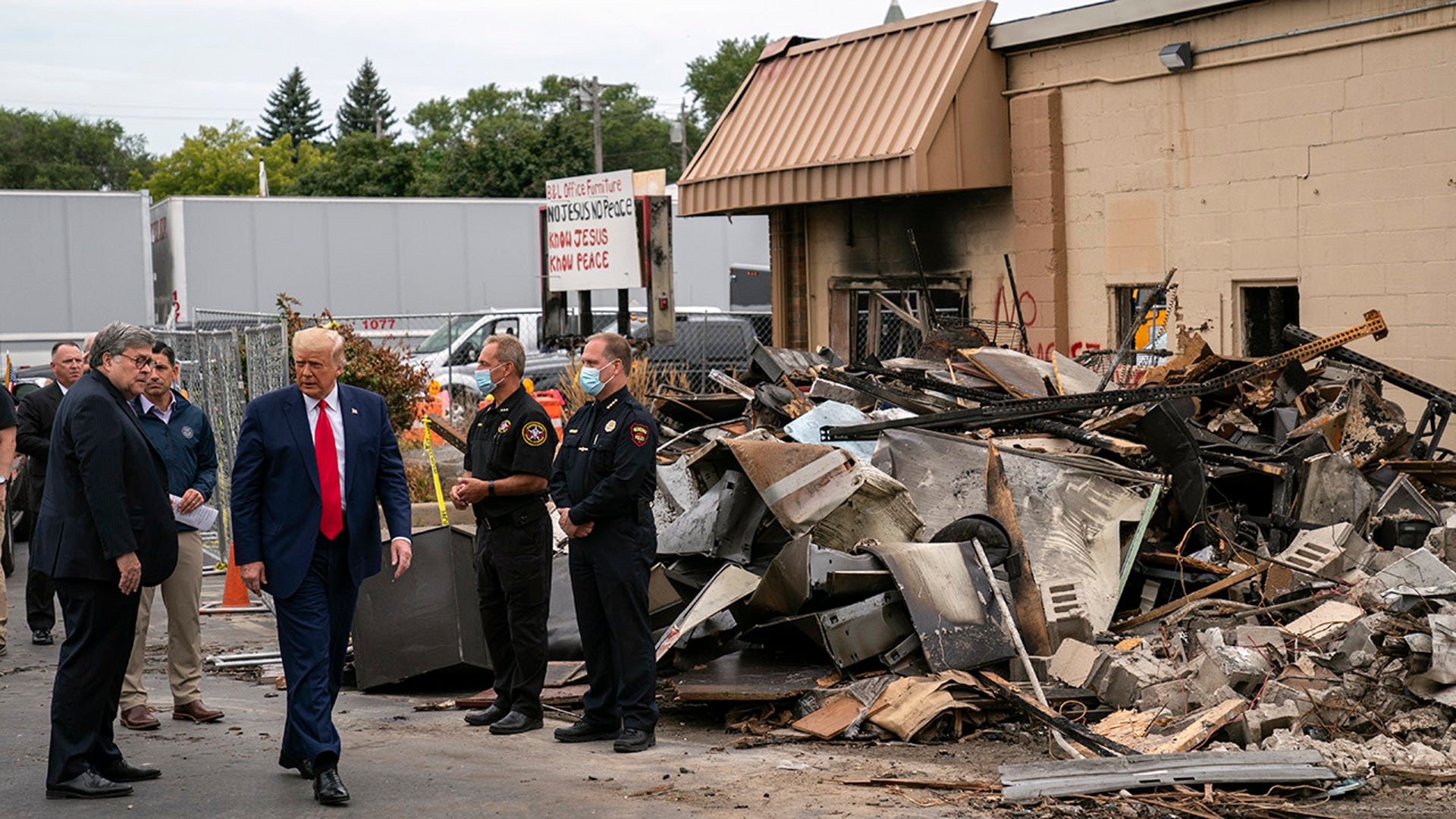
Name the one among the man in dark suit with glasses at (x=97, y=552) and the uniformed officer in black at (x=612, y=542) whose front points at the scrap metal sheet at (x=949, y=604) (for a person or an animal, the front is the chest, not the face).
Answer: the man in dark suit with glasses

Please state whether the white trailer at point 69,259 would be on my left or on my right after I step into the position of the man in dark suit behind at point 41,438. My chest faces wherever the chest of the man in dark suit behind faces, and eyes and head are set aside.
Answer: on my left

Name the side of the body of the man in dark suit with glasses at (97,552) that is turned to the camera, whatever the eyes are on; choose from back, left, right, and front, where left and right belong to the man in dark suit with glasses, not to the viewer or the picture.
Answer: right

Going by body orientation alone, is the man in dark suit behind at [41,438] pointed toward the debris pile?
yes

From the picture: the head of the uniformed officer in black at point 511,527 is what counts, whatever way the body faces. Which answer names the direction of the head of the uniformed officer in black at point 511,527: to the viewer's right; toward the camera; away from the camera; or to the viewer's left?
to the viewer's left

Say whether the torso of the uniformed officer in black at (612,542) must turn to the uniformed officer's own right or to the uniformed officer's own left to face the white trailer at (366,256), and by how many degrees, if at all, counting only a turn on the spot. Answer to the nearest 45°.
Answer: approximately 135° to the uniformed officer's own right

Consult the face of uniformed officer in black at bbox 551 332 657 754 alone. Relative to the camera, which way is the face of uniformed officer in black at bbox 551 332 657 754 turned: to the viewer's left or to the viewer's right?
to the viewer's left
